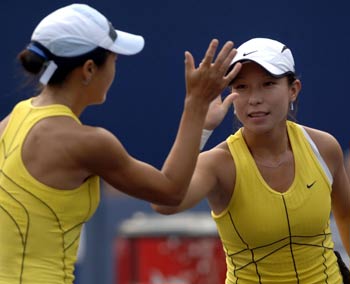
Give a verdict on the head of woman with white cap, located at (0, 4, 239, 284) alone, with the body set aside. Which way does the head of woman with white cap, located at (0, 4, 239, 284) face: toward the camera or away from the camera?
away from the camera

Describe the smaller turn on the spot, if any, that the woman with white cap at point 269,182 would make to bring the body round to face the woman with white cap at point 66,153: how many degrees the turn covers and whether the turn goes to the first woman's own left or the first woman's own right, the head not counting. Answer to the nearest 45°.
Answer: approximately 45° to the first woman's own right

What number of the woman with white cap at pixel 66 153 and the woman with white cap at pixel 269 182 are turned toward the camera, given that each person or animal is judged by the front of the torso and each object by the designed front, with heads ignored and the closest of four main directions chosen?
1

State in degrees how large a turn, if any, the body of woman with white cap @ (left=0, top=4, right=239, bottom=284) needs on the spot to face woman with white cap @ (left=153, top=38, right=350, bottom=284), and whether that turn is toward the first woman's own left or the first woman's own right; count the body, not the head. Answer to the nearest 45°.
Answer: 0° — they already face them

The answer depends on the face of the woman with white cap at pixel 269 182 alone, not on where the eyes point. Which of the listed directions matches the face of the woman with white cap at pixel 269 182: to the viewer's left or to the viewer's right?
to the viewer's left

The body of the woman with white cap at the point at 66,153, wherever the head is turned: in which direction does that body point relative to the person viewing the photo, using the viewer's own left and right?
facing away from the viewer and to the right of the viewer
